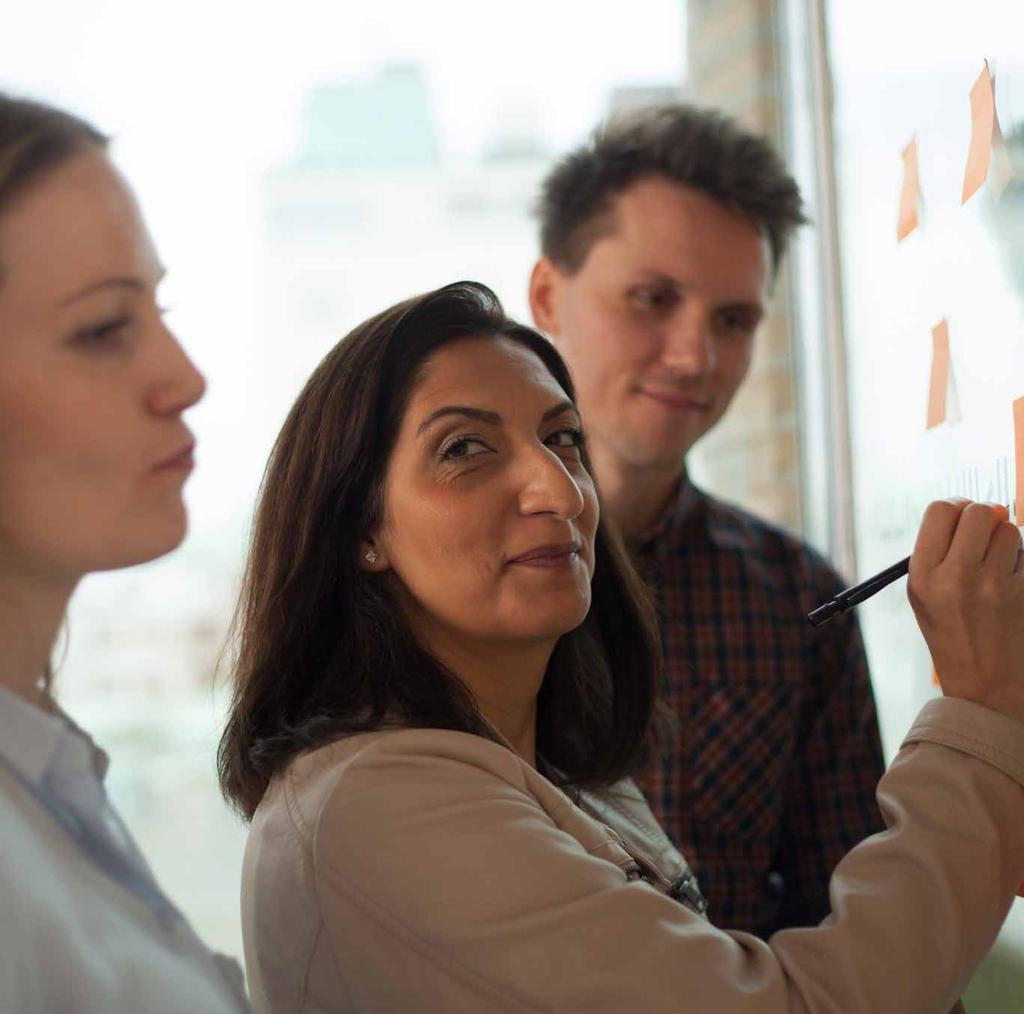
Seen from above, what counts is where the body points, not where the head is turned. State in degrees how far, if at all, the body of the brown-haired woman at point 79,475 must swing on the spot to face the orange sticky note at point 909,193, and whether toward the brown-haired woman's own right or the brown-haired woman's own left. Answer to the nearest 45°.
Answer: approximately 45° to the brown-haired woman's own left

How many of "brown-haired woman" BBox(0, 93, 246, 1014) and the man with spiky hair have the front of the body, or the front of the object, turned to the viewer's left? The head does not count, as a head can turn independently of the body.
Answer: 0

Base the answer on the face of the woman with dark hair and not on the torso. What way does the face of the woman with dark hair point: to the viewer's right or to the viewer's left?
to the viewer's right

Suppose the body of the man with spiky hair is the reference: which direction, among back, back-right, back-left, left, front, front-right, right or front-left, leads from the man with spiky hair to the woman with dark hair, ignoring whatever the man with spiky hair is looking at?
front-right

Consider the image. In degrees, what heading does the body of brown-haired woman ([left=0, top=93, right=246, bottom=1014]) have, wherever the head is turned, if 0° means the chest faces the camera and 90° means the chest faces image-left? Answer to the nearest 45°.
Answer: approximately 270°

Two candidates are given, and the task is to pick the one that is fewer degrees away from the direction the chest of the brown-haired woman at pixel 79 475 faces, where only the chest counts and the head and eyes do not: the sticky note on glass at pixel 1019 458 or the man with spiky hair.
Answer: the sticky note on glass

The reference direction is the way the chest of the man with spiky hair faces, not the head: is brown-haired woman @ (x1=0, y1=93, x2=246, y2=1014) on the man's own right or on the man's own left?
on the man's own right

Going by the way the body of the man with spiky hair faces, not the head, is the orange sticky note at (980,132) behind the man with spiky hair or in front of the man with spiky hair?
in front

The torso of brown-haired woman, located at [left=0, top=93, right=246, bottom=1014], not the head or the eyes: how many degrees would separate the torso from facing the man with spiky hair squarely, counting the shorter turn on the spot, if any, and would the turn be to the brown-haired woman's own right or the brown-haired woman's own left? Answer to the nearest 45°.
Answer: approximately 45° to the brown-haired woman's own left

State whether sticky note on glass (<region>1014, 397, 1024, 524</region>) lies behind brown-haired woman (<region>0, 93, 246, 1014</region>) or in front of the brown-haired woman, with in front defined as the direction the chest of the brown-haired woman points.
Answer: in front

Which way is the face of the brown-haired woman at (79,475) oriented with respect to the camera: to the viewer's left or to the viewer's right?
to the viewer's right
